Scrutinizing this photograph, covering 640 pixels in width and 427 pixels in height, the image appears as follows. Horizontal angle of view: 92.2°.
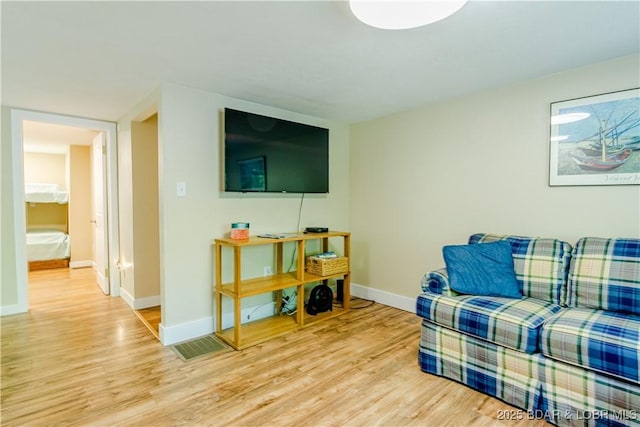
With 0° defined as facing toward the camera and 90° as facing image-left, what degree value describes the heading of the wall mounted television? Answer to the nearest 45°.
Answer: approximately 315°

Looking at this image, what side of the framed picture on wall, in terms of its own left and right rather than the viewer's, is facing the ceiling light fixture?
front

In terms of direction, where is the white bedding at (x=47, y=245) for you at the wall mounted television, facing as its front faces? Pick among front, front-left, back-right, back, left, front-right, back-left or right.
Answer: back

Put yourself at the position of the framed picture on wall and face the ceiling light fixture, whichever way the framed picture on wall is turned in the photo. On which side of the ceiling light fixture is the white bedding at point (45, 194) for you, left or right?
right

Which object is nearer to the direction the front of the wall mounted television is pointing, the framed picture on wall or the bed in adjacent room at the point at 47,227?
the framed picture on wall

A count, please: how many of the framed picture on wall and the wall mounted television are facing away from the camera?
0

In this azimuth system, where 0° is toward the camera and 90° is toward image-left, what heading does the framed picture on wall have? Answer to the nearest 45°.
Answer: approximately 45°

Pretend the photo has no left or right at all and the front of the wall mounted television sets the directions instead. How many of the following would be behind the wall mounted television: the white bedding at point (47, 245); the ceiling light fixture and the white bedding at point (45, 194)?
2

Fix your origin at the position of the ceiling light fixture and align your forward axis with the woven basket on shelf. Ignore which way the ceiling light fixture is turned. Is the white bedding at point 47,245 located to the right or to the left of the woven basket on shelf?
left

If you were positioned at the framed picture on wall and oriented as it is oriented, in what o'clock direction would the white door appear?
The white door is roughly at 1 o'clock from the framed picture on wall.

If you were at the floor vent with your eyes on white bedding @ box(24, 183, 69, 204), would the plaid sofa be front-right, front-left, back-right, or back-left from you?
back-right
